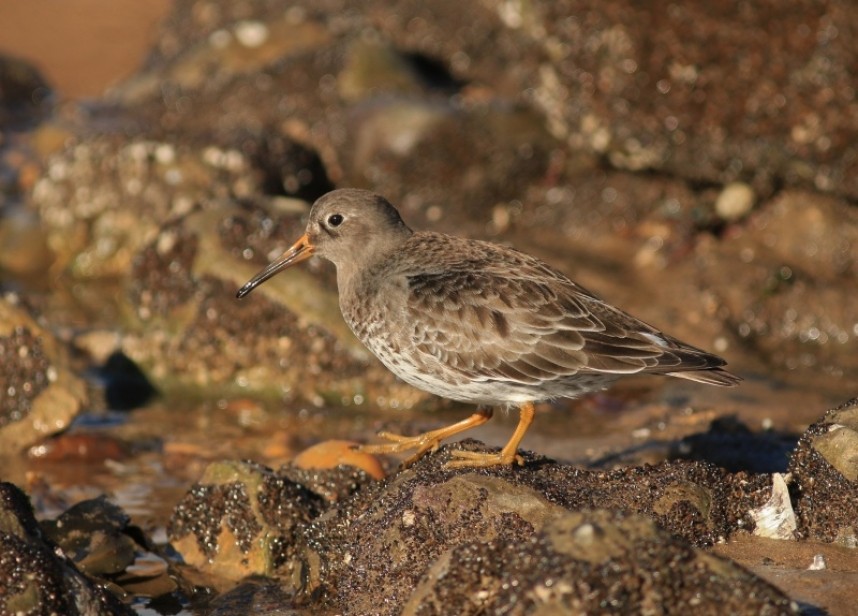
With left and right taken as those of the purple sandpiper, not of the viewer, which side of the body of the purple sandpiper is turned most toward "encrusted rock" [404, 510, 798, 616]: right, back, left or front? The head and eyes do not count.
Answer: left

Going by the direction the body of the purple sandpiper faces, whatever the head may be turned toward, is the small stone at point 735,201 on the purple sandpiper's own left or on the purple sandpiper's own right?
on the purple sandpiper's own right

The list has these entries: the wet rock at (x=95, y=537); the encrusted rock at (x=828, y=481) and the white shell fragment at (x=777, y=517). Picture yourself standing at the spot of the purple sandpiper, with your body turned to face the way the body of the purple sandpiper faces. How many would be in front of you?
1

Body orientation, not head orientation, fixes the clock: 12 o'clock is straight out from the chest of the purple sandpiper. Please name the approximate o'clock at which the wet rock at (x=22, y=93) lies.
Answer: The wet rock is roughly at 2 o'clock from the purple sandpiper.

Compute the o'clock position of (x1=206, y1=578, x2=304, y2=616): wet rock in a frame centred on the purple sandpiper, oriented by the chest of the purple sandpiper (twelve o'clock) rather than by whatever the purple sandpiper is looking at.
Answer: The wet rock is roughly at 11 o'clock from the purple sandpiper.

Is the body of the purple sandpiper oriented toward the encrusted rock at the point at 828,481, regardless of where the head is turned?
no

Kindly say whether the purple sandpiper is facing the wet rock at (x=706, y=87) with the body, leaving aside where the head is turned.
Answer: no

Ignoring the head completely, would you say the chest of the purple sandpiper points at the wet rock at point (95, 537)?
yes

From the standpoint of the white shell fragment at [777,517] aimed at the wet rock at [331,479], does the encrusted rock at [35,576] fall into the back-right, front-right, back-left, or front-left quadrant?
front-left

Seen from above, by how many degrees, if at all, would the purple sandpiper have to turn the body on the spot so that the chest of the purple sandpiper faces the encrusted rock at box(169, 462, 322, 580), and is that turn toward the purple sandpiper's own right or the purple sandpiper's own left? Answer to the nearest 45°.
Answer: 0° — it already faces it

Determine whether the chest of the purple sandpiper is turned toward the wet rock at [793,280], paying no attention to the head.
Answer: no

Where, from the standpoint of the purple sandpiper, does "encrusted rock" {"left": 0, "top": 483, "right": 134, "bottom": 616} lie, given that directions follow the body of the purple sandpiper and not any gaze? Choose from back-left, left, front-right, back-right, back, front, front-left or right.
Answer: front-left

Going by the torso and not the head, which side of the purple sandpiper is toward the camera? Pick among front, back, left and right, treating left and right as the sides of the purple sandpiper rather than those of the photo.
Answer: left
